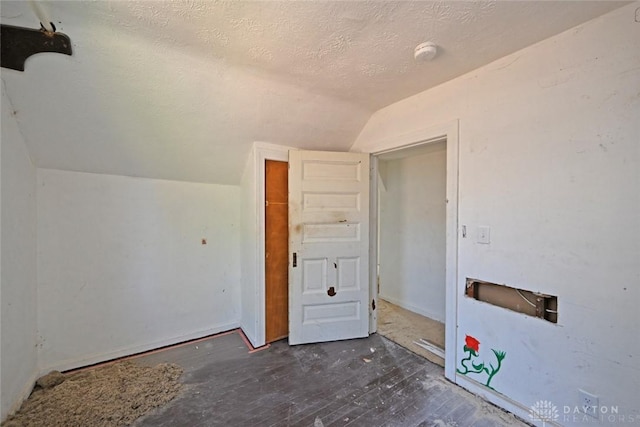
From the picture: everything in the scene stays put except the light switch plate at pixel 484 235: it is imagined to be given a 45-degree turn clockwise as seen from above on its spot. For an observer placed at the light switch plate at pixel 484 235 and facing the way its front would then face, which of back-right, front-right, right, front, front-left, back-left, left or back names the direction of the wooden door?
front

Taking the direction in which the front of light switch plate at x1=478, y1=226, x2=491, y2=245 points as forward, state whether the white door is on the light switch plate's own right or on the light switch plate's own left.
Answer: on the light switch plate's own right

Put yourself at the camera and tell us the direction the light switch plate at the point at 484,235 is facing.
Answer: facing the viewer and to the left of the viewer

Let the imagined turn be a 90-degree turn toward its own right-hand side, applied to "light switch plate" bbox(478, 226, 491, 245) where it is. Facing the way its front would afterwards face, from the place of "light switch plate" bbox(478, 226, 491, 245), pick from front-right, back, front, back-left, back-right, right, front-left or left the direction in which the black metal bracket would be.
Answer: left
